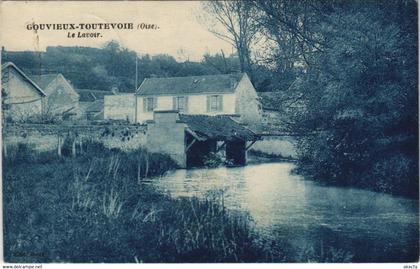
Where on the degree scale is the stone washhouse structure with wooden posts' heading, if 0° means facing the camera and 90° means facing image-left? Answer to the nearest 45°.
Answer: approximately 315°

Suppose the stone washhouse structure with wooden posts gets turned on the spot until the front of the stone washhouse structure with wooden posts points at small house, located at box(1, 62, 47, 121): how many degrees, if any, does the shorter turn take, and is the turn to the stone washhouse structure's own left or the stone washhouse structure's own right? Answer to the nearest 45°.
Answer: approximately 90° to the stone washhouse structure's own right
